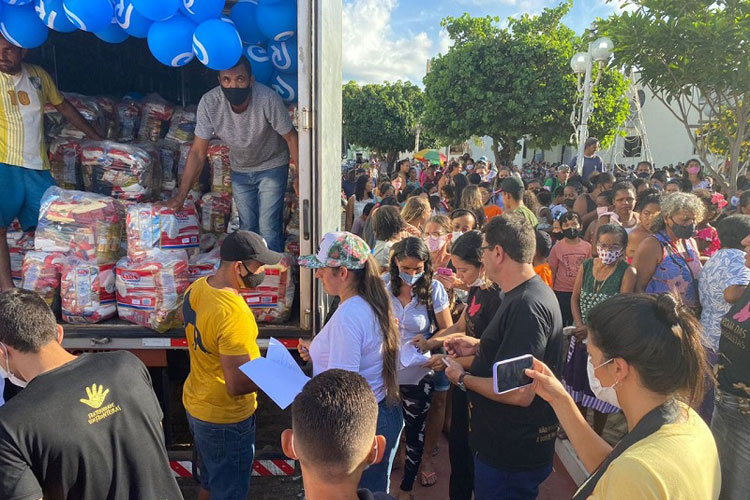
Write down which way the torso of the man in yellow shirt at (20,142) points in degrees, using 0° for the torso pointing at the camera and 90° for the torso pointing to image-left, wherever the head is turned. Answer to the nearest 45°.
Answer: approximately 0°

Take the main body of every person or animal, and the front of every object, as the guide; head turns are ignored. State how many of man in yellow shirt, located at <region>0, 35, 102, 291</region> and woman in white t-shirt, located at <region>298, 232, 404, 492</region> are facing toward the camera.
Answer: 1

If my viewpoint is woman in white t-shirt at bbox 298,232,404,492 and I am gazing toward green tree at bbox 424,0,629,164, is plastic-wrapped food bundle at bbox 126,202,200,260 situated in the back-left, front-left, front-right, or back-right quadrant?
front-left

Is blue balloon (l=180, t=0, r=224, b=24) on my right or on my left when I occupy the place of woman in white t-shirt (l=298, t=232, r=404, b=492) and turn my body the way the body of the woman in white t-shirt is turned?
on my right

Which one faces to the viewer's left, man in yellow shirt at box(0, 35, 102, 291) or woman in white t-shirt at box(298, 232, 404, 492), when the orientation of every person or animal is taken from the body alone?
the woman in white t-shirt

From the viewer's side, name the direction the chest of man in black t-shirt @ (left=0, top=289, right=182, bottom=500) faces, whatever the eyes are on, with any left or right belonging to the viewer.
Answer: facing away from the viewer and to the left of the viewer

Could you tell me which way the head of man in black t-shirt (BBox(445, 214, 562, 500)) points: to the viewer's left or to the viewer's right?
to the viewer's left

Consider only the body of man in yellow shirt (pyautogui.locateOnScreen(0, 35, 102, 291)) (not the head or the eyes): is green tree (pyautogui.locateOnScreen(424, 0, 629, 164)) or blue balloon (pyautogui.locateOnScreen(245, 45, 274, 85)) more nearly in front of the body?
the blue balloon

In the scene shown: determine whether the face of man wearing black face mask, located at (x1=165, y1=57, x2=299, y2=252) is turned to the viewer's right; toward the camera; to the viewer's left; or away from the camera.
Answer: toward the camera

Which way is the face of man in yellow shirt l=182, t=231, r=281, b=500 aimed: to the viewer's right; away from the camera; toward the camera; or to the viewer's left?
to the viewer's right

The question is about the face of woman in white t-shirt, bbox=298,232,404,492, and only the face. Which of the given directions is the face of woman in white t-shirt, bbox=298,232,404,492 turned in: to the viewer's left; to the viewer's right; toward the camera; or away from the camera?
to the viewer's left

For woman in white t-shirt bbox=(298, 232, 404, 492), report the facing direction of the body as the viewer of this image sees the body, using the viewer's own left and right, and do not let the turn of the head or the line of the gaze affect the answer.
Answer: facing to the left of the viewer
